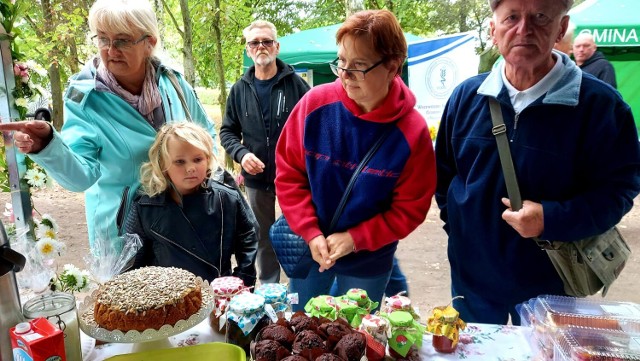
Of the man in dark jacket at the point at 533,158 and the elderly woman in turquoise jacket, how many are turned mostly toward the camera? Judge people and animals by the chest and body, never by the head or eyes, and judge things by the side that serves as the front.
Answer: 2

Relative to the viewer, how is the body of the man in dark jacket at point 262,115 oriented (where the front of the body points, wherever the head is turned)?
toward the camera

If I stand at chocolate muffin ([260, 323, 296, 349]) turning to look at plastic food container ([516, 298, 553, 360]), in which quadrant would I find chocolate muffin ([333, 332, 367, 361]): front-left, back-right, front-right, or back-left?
front-right

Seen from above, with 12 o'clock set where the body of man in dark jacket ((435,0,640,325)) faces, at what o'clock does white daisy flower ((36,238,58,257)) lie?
The white daisy flower is roughly at 2 o'clock from the man in dark jacket.

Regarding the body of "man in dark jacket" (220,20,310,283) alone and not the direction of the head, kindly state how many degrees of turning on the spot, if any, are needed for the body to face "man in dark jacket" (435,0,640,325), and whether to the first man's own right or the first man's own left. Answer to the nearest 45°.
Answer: approximately 45° to the first man's own left

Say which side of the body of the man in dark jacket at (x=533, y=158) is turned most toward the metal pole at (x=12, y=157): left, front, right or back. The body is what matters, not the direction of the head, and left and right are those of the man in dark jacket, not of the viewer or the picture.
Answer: right

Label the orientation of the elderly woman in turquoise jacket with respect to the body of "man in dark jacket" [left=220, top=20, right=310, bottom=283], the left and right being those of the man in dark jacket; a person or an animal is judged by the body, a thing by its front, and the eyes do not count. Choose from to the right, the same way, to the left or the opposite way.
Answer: the same way

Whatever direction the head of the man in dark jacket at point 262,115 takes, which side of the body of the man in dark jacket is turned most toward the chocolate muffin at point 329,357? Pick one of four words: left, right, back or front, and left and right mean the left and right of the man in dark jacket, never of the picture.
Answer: front

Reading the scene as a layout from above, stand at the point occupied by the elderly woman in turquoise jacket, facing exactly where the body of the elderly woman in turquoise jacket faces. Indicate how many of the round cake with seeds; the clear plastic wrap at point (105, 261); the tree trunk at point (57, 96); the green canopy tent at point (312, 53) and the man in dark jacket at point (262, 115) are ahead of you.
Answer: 2

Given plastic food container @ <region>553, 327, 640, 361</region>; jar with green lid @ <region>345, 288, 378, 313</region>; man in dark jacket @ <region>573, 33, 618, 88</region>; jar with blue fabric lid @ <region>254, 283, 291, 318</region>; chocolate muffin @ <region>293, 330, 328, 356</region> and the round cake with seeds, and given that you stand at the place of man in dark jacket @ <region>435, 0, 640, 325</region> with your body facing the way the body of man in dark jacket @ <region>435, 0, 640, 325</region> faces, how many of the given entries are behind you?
1

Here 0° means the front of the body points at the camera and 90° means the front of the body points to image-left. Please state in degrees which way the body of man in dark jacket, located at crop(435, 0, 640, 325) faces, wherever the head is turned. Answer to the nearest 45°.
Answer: approximately 0°

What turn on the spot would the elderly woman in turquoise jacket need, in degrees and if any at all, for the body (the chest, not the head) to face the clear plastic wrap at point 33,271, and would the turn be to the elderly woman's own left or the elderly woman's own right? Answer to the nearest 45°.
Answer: approximately 45° to the elderly woman's own right

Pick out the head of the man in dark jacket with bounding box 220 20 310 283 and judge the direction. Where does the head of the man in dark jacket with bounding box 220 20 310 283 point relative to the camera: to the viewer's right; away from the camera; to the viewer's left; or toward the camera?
toward the camera

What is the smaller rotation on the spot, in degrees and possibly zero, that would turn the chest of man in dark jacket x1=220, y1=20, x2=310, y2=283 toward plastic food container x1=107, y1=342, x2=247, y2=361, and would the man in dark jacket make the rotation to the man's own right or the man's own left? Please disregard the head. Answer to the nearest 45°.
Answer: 0° — they already face it

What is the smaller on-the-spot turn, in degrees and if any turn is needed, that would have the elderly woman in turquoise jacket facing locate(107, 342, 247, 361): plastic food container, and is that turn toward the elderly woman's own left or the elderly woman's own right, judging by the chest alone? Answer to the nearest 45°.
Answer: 0° — they already face it

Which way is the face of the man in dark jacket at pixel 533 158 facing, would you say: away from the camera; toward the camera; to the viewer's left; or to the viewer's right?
toward the camera
